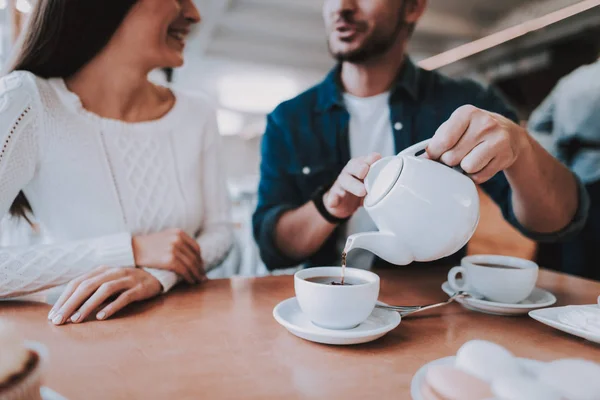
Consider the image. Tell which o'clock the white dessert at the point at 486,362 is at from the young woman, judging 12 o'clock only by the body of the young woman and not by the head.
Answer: The white dessert is roughly at 1 o'clock from the young woman.

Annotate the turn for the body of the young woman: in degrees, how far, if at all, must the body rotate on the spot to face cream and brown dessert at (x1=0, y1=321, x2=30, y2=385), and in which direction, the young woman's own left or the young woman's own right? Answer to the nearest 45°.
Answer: approximately 45° to the young woman's own right

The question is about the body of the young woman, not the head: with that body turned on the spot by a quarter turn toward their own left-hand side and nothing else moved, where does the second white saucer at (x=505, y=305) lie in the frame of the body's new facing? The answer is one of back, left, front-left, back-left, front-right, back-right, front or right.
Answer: right

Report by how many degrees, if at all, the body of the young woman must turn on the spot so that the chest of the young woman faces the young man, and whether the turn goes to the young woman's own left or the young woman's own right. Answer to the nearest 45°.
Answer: approximately 45° to the young woman's own left

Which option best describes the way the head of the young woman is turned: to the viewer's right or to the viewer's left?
to the viewer's right

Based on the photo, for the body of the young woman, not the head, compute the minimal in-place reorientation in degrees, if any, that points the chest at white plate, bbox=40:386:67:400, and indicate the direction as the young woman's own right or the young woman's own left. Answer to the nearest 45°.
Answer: approximately 45° to the young woman's own right

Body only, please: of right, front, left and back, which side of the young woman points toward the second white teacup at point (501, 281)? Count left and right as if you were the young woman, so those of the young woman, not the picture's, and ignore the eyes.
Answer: front

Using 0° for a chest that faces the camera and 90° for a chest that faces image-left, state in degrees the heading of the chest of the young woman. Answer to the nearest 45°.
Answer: approximately 315°

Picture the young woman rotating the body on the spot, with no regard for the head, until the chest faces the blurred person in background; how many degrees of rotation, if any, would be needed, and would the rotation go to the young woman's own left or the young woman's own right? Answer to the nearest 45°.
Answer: approximately 45° to the young woman's own left

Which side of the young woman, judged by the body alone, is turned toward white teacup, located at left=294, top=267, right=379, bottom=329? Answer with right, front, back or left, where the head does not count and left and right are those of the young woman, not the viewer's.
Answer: front
